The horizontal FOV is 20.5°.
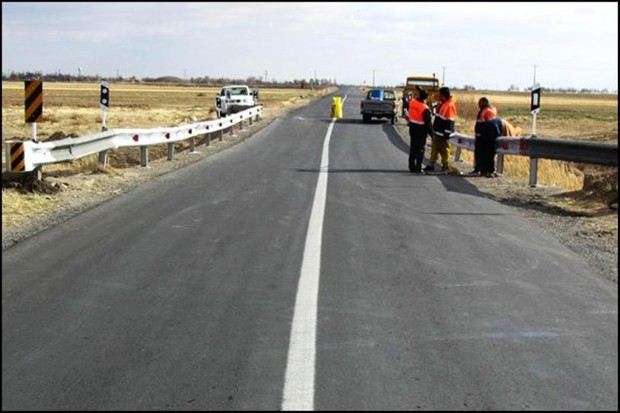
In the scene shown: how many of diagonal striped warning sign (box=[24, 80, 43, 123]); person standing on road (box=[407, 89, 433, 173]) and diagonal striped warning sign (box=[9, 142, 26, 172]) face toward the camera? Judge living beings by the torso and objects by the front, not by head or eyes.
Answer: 2

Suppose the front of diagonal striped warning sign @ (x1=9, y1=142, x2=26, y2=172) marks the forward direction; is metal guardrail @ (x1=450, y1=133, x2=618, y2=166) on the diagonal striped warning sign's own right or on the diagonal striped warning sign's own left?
on the diagonal striped warning sign's own left

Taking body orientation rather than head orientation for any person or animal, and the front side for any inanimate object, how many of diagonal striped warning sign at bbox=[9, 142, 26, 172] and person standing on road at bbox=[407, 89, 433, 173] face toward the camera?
1

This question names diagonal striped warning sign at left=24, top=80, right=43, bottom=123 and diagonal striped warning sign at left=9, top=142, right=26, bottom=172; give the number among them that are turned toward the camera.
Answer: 2
